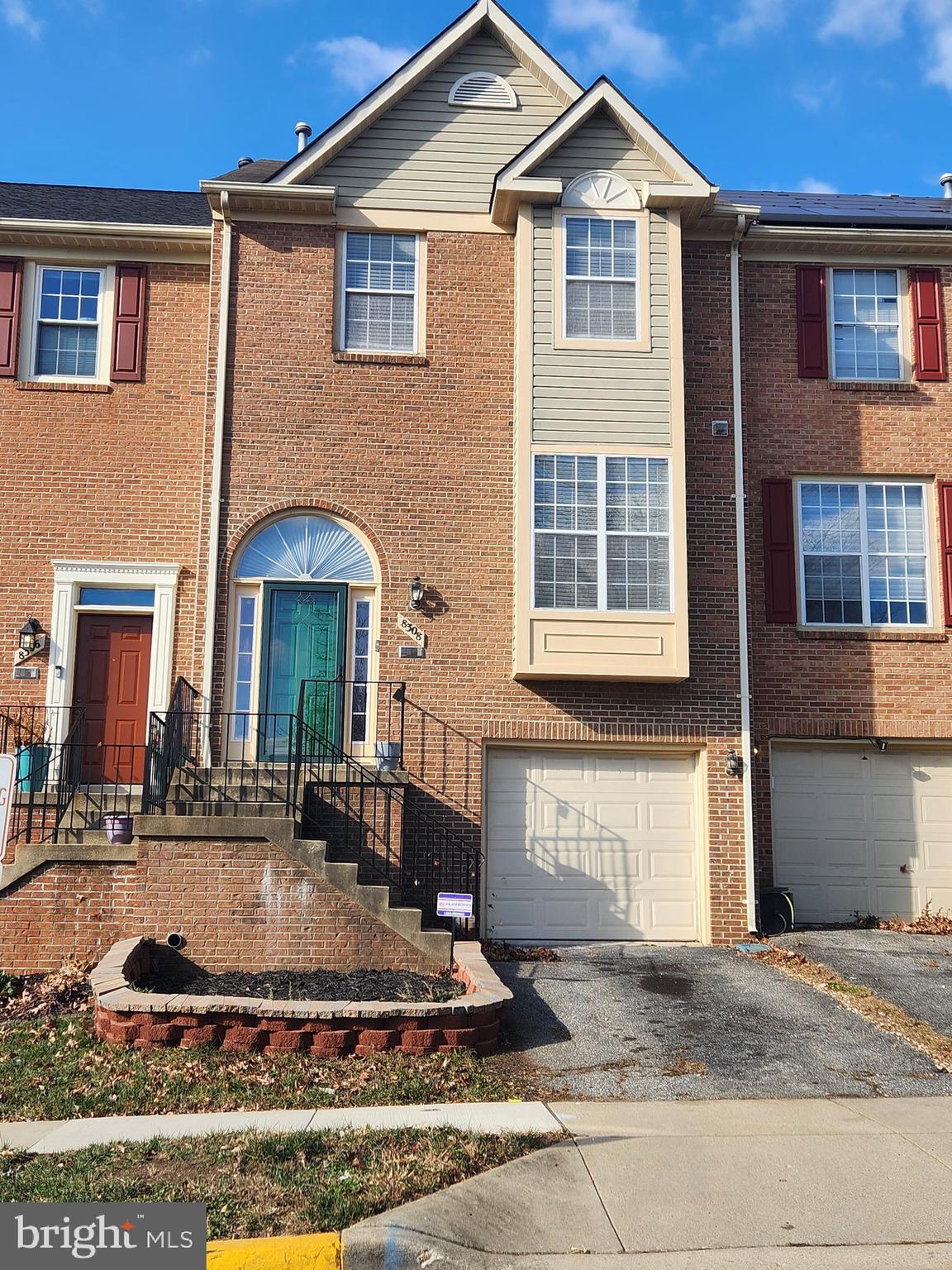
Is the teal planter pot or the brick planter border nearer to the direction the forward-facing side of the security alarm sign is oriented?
the brick planter border

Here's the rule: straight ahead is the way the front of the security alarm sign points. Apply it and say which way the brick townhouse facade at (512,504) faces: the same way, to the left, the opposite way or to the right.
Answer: the same way

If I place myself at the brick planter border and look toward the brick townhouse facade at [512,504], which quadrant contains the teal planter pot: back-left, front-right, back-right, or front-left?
front-left

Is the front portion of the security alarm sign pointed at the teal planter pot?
no

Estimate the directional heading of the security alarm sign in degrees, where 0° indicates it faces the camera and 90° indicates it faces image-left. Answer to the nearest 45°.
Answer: approximately 0°

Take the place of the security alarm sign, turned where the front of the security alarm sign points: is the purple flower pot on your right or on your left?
on your right

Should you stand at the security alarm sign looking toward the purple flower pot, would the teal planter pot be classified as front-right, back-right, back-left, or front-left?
front-right

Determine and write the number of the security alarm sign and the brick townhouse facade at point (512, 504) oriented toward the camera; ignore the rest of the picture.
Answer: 2

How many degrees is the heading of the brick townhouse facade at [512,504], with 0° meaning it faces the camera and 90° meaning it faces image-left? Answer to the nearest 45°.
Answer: approximately 0°
